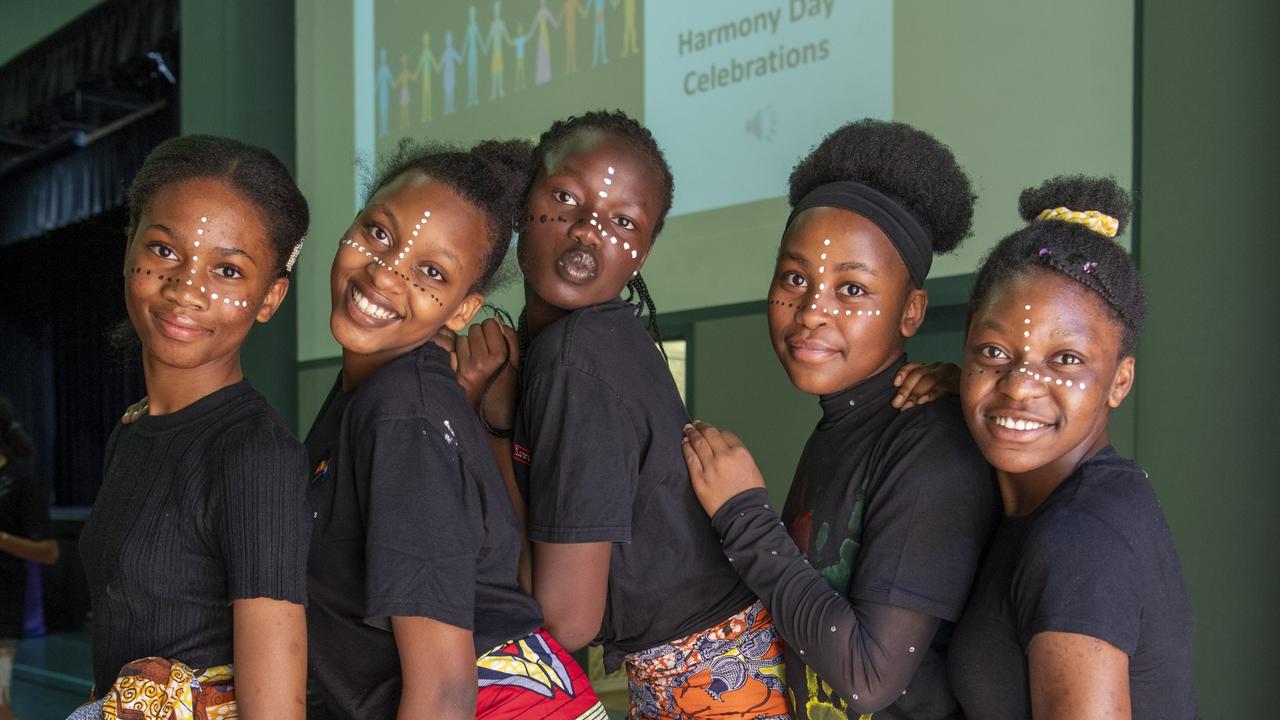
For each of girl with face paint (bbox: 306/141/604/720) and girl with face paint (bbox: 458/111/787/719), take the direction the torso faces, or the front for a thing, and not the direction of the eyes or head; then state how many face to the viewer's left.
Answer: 2

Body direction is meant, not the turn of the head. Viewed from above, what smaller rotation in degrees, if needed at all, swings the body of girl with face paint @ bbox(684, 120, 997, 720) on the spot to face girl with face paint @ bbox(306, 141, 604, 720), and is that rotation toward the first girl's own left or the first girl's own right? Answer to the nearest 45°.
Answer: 0° — they already face them

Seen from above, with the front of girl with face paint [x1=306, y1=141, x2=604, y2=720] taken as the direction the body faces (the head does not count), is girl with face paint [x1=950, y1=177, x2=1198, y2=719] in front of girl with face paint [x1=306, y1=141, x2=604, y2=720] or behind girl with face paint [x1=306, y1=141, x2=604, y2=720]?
behind

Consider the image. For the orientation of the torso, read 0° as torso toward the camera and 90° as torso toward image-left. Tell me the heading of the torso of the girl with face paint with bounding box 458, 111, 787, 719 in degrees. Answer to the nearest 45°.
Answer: approximately 90°

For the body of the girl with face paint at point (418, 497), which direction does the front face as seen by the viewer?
to the viewer's left

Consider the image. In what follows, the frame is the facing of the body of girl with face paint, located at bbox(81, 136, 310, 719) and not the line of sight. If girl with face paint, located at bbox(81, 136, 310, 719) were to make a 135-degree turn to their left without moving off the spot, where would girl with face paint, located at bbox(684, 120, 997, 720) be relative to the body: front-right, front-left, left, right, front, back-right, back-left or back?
front

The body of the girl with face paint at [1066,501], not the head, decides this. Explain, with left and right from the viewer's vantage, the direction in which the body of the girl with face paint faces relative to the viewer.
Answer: facing the viewer and to the left of the viewer

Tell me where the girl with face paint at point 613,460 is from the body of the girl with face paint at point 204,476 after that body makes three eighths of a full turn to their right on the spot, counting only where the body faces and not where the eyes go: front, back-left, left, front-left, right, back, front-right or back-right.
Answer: right
